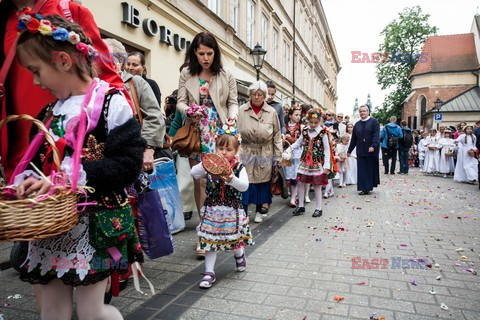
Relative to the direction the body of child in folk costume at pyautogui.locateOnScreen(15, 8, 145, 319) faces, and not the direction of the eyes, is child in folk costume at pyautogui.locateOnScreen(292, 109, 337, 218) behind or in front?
behind

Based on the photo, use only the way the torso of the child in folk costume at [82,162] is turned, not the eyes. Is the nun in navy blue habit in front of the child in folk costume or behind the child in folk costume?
behind
